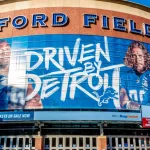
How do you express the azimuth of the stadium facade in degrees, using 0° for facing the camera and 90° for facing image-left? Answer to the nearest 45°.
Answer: approximately 0°

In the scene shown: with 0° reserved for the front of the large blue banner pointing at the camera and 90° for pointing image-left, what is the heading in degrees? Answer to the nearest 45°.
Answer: approximately 0°
